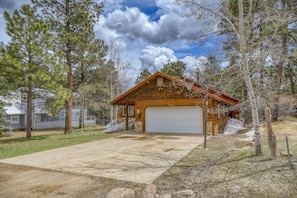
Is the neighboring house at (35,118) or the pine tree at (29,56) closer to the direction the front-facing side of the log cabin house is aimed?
the pine tree

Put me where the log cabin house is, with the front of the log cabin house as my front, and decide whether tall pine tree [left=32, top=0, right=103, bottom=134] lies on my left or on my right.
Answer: on my right

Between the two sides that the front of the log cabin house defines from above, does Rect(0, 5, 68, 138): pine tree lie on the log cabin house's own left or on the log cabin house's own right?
on the log cabin house's own right

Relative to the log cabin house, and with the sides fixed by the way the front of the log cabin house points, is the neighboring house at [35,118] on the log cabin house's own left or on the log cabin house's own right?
on the log cabin house's own right

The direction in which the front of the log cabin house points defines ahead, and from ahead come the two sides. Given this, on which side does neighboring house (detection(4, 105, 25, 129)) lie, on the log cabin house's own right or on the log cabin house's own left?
on the log cabin house's own right
